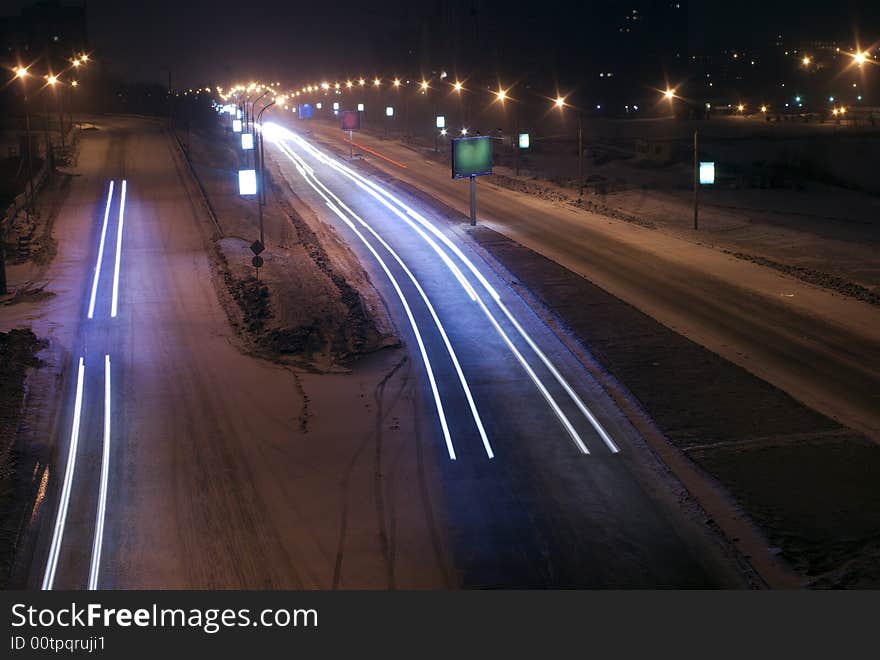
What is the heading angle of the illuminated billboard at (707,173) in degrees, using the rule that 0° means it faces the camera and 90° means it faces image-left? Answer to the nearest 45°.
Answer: approximately 0°

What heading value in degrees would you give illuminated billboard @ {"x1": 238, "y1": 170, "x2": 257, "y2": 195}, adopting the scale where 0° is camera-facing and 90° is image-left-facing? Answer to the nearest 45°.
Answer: approximately 0°

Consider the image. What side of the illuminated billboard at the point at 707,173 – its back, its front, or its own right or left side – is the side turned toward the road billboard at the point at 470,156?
right

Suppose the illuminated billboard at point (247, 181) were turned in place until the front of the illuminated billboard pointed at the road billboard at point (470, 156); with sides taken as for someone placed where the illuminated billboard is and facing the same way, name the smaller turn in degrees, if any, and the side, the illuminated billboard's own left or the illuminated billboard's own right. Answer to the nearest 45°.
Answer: approximately 90° to the illuminated billboard's own left

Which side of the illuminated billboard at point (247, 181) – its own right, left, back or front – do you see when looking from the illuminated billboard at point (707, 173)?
left

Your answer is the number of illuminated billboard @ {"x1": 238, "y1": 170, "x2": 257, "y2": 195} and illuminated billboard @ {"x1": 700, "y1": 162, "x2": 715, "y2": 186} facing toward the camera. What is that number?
2
